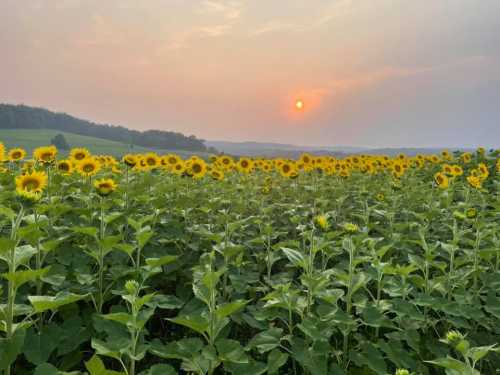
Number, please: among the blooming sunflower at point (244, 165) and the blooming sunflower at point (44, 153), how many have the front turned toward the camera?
2

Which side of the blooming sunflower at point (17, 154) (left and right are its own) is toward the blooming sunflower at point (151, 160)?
left

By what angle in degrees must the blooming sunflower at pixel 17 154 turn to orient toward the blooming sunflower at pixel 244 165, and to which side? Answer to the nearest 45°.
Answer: approximately 90° to its left

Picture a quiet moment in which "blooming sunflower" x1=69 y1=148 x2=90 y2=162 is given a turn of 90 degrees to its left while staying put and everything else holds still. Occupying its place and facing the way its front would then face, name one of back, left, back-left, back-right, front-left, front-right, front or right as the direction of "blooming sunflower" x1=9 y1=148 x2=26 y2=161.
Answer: back-left

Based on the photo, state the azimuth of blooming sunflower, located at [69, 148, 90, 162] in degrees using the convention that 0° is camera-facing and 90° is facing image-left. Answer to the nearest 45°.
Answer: approximately 0°

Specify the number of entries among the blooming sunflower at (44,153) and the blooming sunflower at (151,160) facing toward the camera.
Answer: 2

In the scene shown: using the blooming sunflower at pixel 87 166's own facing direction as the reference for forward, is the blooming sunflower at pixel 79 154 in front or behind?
behind

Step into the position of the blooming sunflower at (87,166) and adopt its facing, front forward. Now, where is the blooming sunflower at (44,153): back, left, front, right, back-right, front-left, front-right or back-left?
back-right

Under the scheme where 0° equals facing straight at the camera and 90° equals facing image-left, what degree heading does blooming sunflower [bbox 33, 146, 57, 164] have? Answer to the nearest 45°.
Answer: approximately 0°

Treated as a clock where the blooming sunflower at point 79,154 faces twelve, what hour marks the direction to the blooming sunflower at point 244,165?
the blooming sunflower at point 244,165 is roughly at 8 o'clock from the blooming sunflower at point 79,154.
